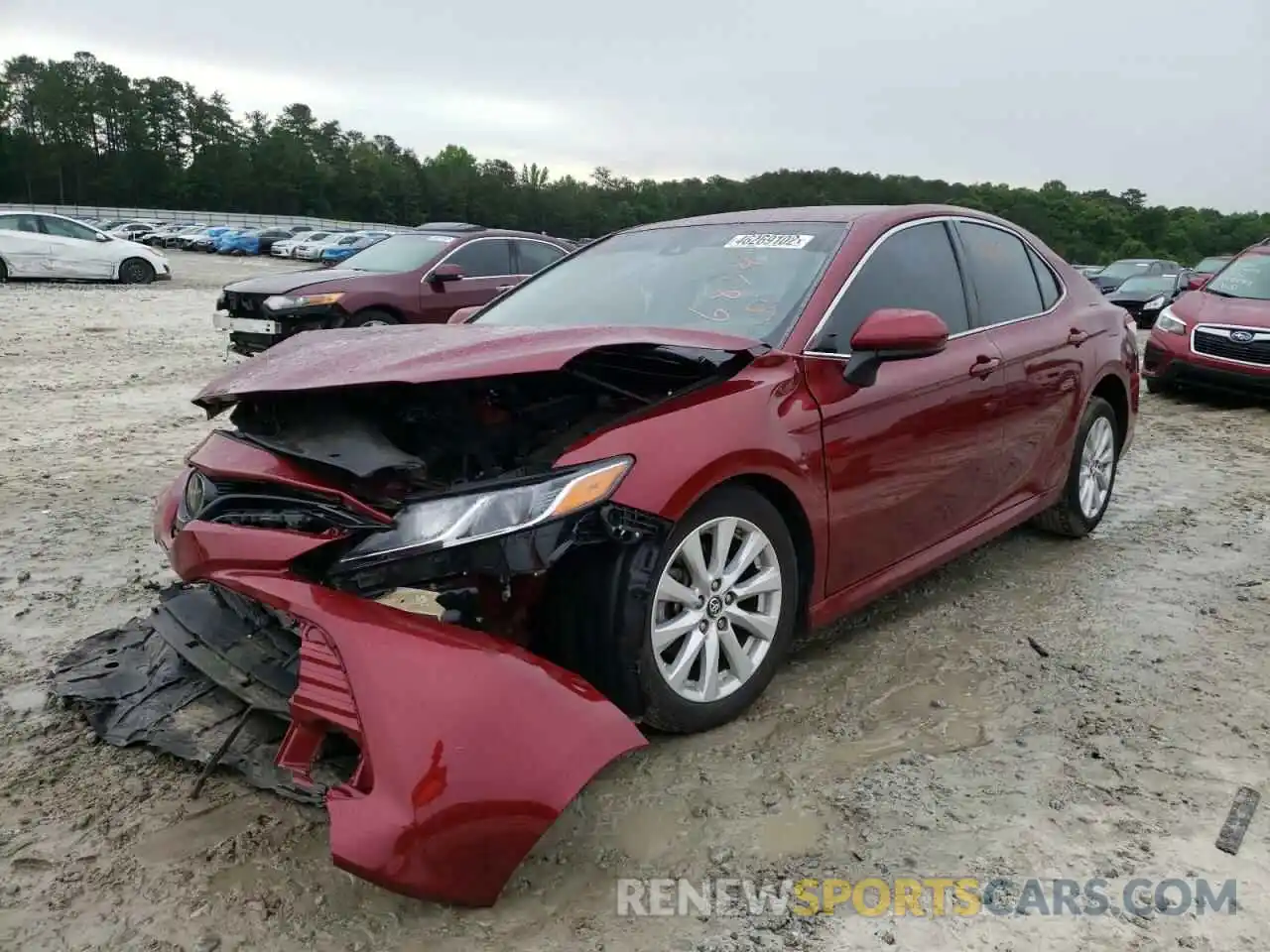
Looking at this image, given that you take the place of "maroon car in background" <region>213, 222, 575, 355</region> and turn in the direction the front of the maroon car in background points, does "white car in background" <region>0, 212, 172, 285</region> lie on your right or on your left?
on your right

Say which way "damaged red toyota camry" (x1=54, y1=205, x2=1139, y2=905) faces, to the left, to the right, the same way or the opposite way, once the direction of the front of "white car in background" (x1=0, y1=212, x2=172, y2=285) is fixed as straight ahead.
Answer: the opposite way

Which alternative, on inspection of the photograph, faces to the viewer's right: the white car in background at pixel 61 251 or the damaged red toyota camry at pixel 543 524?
the white car in background

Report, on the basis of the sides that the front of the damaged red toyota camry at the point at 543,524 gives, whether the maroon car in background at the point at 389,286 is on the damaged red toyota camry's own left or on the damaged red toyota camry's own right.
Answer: on the damaged red toyota camry's own right

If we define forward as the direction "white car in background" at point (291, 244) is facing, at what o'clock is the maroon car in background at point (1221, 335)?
The maroon car in background is roughly at 10 o'clock from the white car in background.

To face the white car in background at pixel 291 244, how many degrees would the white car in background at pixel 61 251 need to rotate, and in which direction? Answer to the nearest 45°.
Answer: approximately 90° to its left

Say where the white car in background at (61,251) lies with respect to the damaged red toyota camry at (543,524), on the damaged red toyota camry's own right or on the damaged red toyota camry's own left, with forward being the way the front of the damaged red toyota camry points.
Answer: on the damaged red toyota camry's own right

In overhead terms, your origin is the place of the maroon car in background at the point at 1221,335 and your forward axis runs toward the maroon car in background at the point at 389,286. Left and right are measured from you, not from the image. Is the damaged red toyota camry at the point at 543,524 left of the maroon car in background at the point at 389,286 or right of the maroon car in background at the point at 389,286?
left

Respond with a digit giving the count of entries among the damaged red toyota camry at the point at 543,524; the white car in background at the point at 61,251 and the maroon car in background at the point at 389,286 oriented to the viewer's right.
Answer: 1

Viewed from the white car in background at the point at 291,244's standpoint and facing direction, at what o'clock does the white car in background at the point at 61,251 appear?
the white car in background at the point at 61,251 is roughly at 11 o'clock from the white car in background at the point at 291,244.

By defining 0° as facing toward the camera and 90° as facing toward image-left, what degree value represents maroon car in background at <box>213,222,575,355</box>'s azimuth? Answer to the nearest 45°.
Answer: approximately 45°

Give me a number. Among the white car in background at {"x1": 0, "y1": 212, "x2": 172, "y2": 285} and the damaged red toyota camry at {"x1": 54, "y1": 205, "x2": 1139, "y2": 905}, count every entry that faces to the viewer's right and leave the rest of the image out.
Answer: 1

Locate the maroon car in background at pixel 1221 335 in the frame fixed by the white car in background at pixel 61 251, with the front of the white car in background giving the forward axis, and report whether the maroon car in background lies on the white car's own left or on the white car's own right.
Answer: on the white car's own right

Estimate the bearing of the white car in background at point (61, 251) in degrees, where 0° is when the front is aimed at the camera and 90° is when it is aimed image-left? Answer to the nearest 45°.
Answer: approximately 270°

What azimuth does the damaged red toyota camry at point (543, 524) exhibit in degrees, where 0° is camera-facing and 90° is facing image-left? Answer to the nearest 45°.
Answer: approximately 45°
